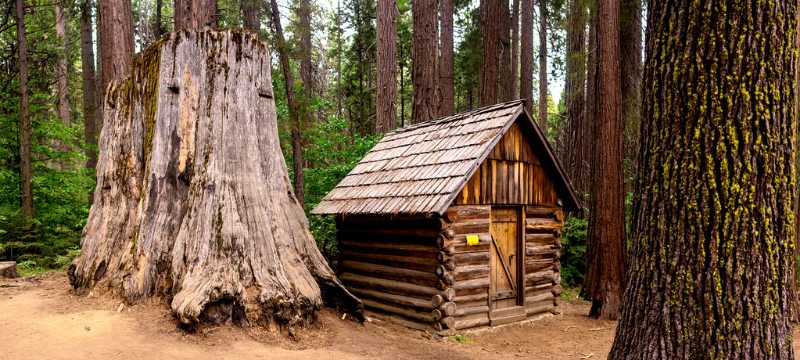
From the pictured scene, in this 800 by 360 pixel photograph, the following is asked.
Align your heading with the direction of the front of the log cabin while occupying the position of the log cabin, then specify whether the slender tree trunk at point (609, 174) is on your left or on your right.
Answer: on your left

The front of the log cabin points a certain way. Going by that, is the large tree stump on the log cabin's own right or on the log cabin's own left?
on the log cabin's own right

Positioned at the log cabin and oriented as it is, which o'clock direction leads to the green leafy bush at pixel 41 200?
The green leafy bush is roughly at 5 o'clock from the log cabin.

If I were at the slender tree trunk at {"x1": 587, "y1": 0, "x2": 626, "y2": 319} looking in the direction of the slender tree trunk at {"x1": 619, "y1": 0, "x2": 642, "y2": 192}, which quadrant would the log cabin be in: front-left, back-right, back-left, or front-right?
back-left

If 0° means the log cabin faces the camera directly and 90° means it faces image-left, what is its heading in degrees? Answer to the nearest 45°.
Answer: approximately 315°

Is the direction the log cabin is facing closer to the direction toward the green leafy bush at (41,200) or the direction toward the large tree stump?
the large tree stump

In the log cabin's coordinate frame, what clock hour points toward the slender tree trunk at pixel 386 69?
The slender tree trunk is roughly at 7 o'clock from the log cabin.

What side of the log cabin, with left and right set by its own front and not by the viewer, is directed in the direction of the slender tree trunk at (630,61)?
left

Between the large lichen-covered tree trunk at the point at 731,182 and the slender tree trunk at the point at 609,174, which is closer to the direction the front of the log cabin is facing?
the large lichen-covered tree trunk

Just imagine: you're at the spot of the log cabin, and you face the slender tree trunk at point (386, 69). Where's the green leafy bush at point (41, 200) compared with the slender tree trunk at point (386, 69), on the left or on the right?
left

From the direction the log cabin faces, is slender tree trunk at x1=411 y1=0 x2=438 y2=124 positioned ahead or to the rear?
to the rear
